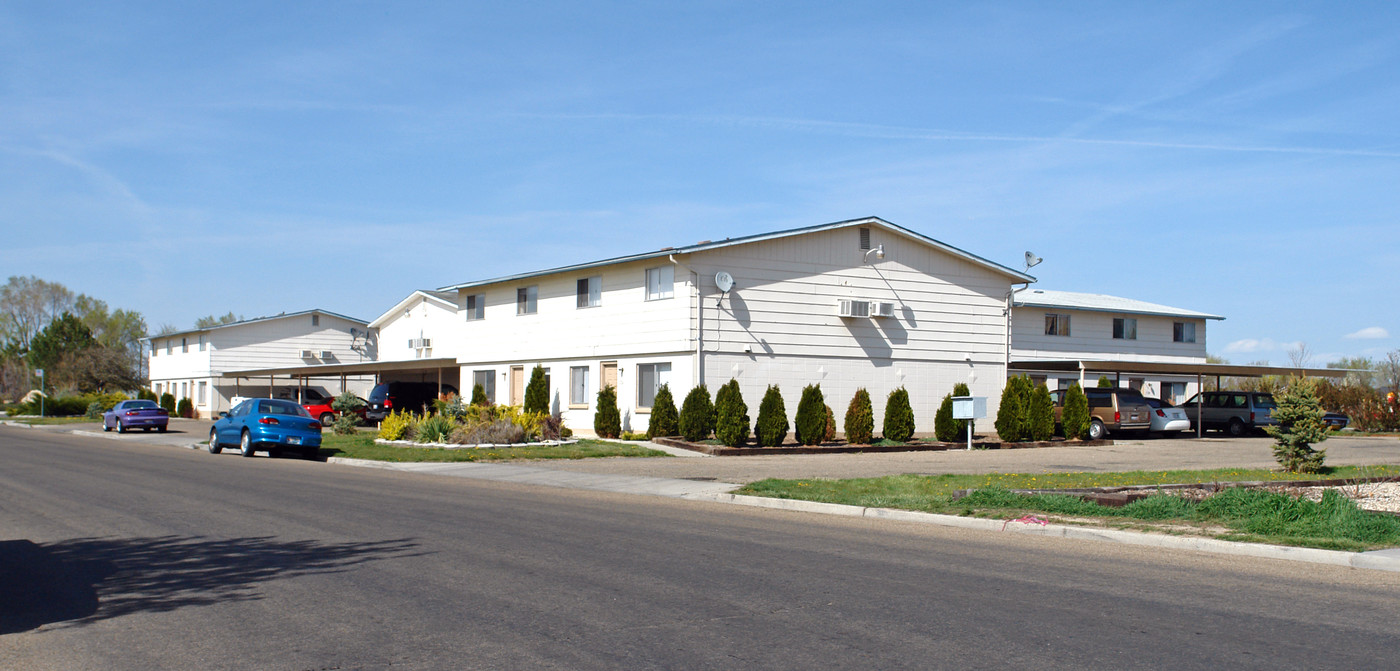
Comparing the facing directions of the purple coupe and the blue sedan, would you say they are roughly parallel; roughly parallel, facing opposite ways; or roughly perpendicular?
roughly parallel

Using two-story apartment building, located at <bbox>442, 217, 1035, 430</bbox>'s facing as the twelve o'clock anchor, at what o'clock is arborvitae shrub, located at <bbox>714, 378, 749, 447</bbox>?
The arborvitae shrub is roughly at 11 o'clock from the two-story apartment building.

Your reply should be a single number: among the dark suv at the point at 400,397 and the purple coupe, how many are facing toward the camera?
0

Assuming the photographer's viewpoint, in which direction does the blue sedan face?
facing away from the viewer and to the left of the viewer

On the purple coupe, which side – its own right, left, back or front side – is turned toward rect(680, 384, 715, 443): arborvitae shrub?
back

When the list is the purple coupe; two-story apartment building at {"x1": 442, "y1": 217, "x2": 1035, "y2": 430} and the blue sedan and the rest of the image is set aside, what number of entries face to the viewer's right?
0

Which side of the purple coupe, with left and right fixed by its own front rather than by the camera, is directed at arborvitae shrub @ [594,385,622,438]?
back

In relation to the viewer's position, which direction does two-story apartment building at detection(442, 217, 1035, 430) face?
facing the viewer and to the left of the viewer

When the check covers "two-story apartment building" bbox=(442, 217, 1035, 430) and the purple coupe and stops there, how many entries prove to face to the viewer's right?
0

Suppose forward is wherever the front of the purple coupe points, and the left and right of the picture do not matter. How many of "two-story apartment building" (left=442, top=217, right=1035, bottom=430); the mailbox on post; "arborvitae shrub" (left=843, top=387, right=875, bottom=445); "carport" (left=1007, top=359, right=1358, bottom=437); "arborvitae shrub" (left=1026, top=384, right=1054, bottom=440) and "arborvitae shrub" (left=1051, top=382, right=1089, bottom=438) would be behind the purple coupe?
6

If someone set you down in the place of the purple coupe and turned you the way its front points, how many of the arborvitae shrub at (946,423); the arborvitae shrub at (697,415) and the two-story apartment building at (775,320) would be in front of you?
0

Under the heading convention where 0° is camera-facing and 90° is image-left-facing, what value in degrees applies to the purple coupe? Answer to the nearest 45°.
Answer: approximately 135°

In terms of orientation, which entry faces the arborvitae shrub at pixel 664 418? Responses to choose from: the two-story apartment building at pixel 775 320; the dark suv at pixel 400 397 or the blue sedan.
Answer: the two-story apartment building

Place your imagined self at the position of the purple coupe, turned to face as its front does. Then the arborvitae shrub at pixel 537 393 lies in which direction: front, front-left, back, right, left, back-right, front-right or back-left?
back
